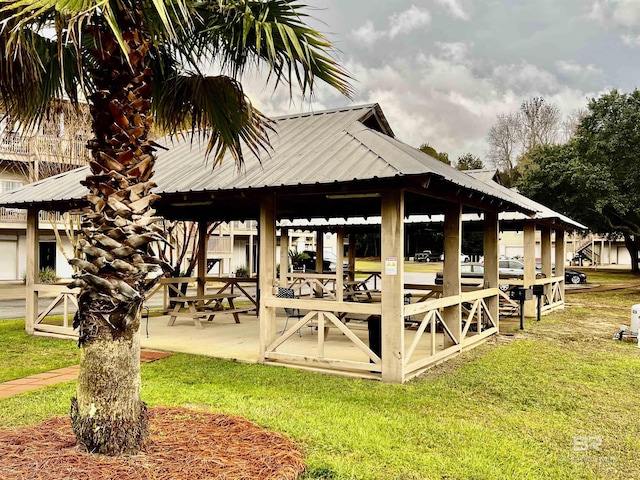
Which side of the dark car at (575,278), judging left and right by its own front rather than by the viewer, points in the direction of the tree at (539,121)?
left

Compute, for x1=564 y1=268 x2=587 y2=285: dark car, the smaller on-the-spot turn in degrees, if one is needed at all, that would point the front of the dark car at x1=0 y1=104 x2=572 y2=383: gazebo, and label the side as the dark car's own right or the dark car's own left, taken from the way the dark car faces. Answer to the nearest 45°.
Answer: approximately 90° to the dark car's own right

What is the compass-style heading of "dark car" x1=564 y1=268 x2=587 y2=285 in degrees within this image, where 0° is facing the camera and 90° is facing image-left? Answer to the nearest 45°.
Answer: approximately 270°

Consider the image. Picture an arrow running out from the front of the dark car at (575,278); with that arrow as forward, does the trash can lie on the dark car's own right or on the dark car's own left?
on the dark car's own right

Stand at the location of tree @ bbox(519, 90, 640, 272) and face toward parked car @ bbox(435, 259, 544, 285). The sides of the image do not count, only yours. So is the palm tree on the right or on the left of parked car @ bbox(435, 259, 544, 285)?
left

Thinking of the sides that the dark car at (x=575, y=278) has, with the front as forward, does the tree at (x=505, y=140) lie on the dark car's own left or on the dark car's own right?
on the dark car's own left

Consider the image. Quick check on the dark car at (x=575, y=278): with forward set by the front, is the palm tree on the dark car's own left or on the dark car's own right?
on the dark car's own right
